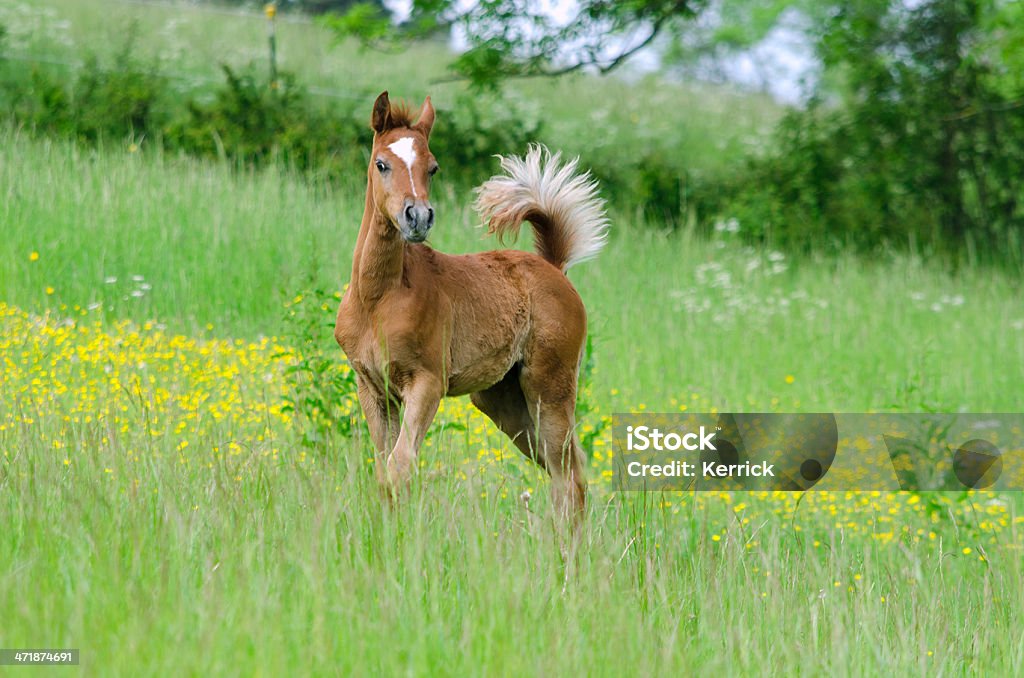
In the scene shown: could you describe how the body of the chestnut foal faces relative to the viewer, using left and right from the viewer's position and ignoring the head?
facing the viewer and to the left of the viewer

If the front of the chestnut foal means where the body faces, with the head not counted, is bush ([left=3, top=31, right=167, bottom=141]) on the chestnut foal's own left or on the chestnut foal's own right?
on the chestnut foal's own right

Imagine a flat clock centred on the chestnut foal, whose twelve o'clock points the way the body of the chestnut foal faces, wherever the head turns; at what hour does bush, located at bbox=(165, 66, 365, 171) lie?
The bush is roughly at 4 o'clock from the chestnut foal.
